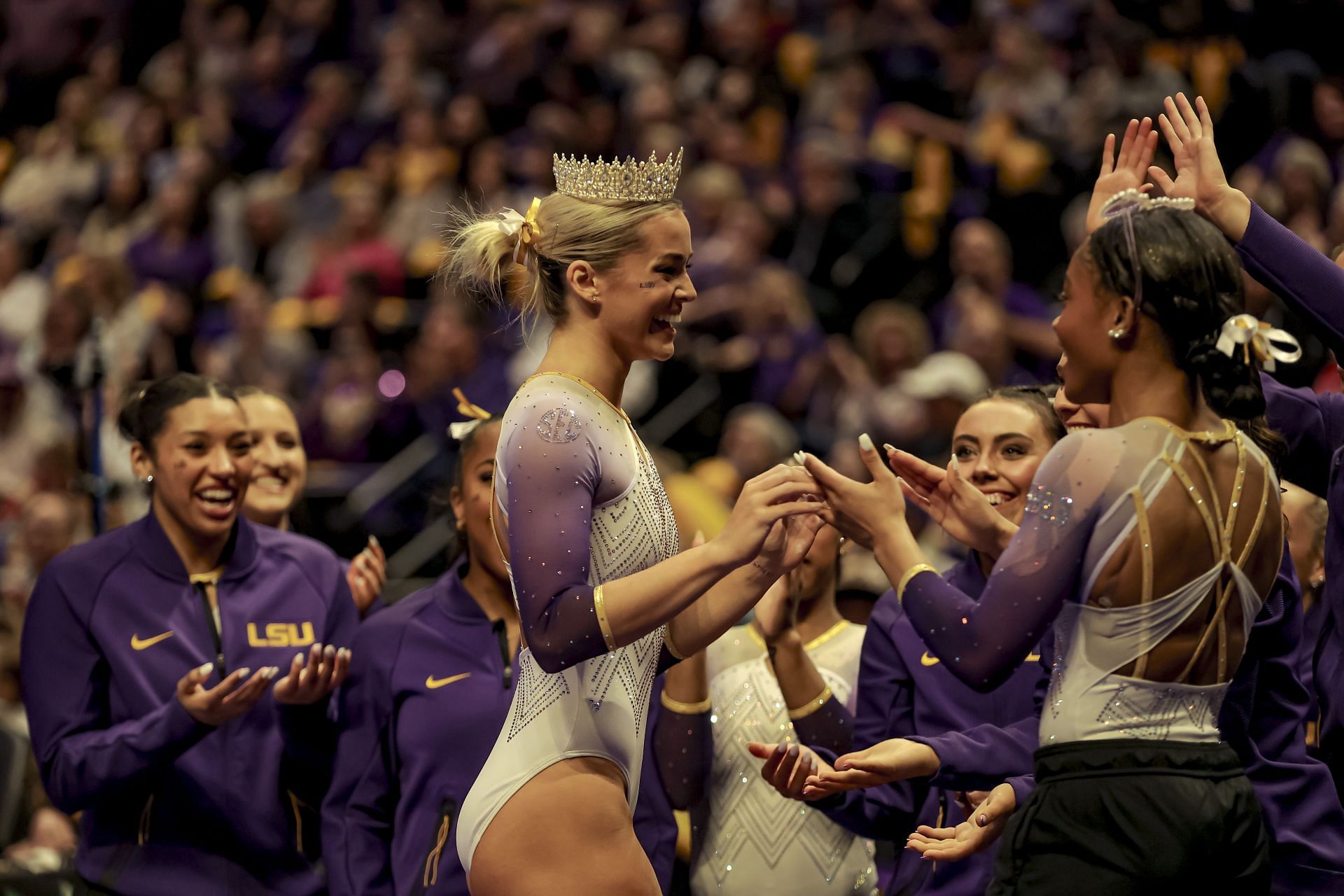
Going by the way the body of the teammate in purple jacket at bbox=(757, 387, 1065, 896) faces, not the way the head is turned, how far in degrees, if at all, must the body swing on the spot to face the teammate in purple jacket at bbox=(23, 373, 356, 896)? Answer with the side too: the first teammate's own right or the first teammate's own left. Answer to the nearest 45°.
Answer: approximately 45° to the first teammate's own right

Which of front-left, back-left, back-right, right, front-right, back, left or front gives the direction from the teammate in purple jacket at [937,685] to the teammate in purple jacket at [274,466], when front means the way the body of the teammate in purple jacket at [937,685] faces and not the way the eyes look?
right

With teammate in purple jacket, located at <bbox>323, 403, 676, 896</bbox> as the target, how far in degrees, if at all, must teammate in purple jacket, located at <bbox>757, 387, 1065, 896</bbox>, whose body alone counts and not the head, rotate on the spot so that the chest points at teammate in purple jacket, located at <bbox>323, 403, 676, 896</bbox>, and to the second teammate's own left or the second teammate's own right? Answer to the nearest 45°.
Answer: approximately 45° to the second teammate's own right

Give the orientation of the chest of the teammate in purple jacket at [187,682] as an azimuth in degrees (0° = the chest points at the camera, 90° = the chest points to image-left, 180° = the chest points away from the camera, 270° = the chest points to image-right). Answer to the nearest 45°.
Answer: approximately 315°

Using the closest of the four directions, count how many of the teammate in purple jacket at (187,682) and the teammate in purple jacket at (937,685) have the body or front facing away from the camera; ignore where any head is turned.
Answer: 0

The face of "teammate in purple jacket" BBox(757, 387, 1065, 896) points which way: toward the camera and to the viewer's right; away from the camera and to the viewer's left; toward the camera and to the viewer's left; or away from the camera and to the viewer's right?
toward the camera and to the viewer's left
